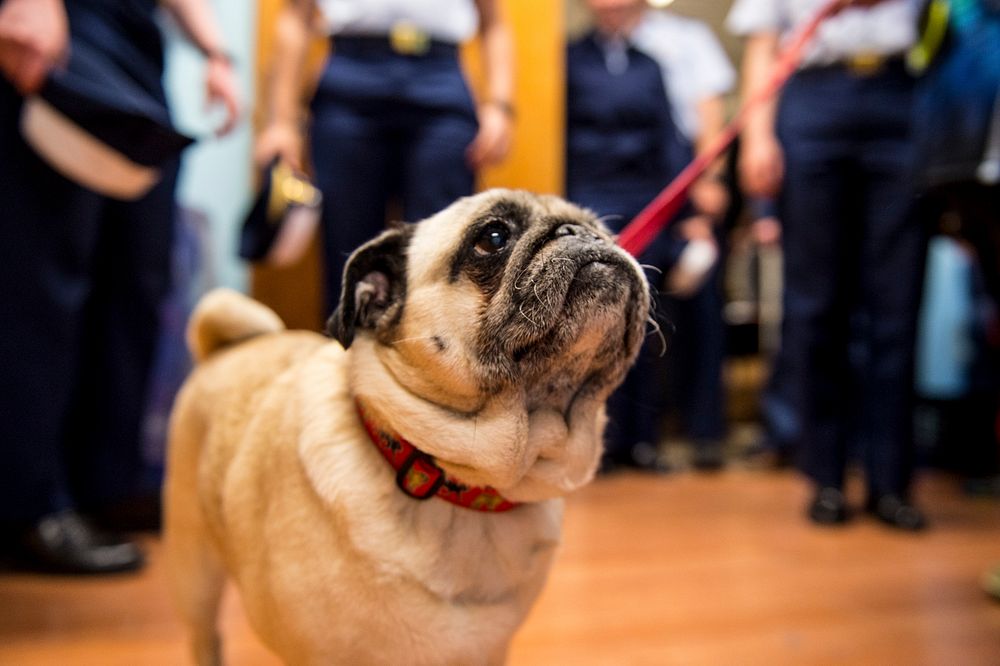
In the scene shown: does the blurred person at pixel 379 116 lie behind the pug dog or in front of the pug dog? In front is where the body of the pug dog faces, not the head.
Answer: behind

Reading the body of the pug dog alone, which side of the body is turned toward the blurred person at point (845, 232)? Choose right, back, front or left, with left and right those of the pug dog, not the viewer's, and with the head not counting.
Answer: left

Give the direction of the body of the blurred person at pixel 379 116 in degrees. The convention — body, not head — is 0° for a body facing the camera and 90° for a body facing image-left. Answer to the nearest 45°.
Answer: approximately 0°

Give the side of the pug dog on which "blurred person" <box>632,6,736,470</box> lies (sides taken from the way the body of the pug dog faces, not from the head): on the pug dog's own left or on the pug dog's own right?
on the pug dog's own left

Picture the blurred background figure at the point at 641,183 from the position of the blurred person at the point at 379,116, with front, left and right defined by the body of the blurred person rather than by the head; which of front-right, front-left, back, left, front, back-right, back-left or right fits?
back-left

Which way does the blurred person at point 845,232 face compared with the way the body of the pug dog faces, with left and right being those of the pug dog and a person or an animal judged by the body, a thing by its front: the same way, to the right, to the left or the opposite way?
to the right

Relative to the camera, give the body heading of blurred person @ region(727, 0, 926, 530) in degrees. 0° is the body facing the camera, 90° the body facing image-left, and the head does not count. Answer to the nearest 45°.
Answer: approximately 0°

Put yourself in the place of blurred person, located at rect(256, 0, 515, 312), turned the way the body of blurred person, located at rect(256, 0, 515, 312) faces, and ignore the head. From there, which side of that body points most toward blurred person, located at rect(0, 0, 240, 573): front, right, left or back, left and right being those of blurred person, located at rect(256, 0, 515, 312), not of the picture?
right

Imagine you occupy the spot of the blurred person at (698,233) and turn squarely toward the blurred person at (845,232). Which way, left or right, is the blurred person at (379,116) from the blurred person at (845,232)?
right

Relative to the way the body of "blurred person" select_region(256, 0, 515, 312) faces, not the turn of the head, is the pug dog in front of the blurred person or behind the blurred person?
in front

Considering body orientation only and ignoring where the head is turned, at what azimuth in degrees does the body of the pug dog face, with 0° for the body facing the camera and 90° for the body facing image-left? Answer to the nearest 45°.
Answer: approximately 315°

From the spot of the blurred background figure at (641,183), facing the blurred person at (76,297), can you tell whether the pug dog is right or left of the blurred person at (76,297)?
left

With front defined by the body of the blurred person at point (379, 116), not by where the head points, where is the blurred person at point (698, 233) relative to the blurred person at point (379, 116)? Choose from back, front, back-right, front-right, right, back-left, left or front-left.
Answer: back-left

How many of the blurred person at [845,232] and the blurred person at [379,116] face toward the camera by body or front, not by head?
2

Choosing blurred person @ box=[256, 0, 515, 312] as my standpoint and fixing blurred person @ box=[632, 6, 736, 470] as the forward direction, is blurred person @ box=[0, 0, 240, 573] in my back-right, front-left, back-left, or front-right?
back-left
